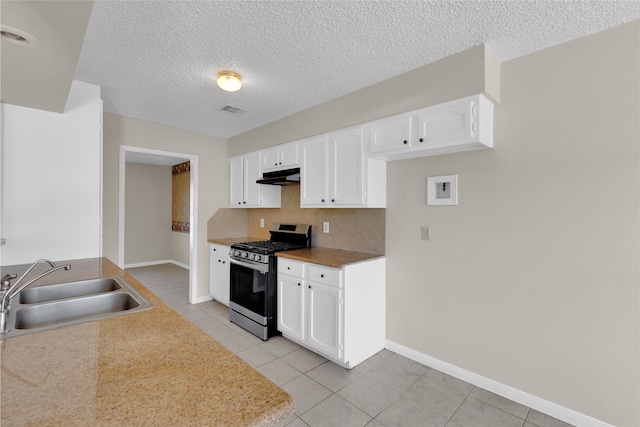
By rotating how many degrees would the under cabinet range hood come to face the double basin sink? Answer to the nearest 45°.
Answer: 0° — it already faces it

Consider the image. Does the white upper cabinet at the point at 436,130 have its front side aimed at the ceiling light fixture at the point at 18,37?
yes

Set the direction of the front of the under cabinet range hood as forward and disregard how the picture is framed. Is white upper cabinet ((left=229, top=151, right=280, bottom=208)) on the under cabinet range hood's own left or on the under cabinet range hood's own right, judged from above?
on the under cabinet range hood's own right

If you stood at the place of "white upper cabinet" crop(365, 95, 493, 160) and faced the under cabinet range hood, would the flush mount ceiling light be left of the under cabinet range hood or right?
left
